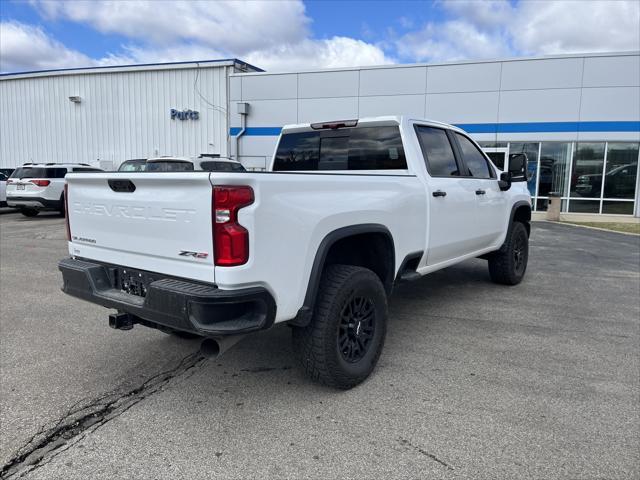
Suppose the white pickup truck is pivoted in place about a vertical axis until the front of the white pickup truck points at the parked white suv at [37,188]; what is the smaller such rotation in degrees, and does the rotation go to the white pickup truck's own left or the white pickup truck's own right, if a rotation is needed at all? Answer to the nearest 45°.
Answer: approximately 90° to the white pickup truck's own left

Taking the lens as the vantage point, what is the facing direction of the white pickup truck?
facing away from the viewer and to the right of the viewer

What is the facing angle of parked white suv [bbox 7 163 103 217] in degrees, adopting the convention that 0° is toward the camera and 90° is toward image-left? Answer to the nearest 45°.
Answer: approximately 225°

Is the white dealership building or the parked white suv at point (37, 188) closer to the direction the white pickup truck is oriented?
the white dealership building

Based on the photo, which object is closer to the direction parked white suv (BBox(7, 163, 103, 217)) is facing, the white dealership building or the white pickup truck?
the white dealership building

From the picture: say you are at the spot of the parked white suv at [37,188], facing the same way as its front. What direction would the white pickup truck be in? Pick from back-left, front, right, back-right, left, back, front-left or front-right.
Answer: back-right
